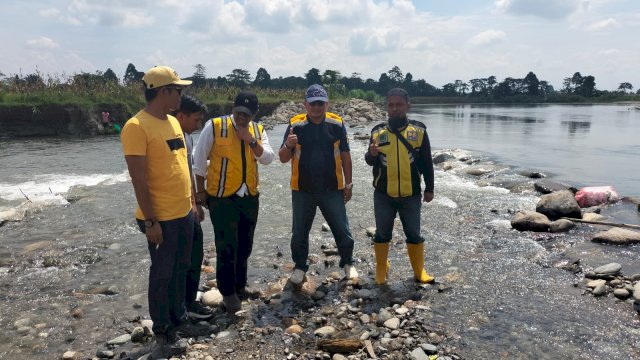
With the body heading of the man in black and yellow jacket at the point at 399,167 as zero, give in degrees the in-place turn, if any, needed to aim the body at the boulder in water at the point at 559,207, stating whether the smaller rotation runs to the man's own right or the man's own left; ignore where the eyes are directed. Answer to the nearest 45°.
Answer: approximately 135° to the man's own left

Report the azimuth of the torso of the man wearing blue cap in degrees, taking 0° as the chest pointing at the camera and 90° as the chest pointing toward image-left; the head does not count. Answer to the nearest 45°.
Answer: approximately 0°

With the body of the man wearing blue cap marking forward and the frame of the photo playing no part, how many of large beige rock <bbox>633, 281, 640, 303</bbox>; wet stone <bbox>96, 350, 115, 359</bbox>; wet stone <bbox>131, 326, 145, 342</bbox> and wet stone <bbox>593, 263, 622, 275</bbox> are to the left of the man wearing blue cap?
2

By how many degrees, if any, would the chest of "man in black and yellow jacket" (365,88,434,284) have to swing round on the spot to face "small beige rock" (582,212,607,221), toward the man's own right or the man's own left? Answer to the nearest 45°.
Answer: approximately 135° to the man's own left

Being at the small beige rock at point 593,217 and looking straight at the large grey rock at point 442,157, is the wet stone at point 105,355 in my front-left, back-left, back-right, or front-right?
back-left

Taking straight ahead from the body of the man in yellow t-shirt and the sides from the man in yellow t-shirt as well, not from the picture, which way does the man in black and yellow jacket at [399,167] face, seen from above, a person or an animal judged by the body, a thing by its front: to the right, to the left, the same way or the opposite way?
to the right

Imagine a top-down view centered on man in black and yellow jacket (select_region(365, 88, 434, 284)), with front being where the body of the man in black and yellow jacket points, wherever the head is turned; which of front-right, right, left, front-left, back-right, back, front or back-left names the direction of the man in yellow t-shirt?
front-right

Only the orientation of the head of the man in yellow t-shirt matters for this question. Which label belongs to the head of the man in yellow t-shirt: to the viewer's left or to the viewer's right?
to the viewer's right

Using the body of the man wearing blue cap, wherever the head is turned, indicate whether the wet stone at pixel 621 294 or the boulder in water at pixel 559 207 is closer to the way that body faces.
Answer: the wet stone

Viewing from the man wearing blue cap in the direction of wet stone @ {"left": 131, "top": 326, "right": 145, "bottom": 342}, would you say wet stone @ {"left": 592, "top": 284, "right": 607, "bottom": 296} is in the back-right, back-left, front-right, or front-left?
back-left
